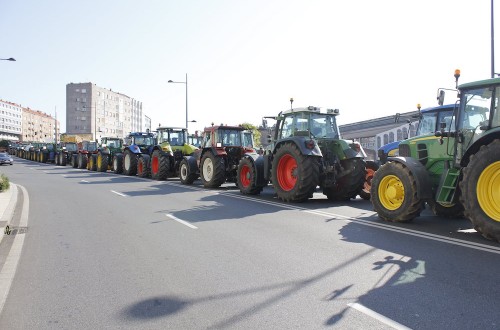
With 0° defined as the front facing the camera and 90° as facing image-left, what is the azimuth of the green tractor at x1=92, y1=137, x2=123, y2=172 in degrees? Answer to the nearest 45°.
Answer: approximately 135°

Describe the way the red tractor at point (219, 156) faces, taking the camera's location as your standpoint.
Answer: facing away from the viewer and to the left of the viewer

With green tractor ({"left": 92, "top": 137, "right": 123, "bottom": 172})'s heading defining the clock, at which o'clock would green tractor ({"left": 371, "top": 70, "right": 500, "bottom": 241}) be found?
green tractor ({"left": 371, "top": 70, "right": 500, "bottom": 241}) is roughly at 7 o'clock from green tractor ({"left": 92, "top": 137, "right": 123, "bottom": 172}).

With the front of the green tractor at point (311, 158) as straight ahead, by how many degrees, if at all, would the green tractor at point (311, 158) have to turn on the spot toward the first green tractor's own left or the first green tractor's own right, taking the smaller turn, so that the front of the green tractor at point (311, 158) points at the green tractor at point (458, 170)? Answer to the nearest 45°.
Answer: approximately 180°

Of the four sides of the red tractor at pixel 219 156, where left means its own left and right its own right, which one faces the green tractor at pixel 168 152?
front

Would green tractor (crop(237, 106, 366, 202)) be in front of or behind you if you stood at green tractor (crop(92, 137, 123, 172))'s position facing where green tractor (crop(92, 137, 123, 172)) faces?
behind

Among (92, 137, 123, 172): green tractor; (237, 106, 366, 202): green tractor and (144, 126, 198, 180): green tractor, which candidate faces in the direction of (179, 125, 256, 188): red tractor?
(237, 106, 366, 202): green tractor

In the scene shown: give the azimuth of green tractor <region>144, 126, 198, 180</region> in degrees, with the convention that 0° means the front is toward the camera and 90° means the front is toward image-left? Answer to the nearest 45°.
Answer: approximately 135°

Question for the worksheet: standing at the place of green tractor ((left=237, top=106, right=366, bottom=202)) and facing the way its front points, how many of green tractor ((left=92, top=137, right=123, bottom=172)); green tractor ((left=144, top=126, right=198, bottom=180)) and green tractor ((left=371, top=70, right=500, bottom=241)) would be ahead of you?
2

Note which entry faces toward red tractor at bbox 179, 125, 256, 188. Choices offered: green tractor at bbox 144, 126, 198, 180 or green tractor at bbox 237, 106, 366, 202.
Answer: green tractor at bbox 237, 106, 366, 202

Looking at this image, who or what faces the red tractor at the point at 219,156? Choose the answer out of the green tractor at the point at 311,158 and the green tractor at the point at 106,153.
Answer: the green tractor at the point at 311,158

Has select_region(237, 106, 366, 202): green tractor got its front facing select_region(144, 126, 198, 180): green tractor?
yes

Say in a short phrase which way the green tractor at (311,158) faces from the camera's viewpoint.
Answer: facing away from the viewer and to the left of the viewer

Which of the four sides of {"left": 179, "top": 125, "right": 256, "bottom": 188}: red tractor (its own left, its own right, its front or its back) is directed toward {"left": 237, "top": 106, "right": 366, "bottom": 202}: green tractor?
back
